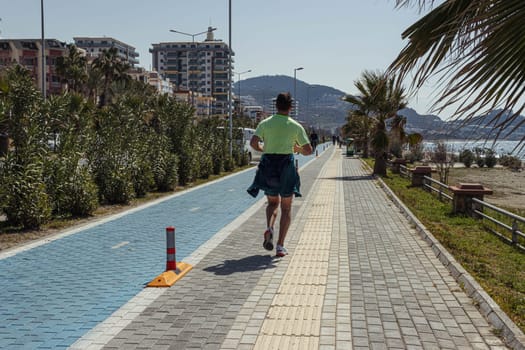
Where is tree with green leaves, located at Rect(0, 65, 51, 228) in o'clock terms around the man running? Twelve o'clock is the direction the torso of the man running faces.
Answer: The tree with green leaves is roughly at 10 o'clock from the man running.

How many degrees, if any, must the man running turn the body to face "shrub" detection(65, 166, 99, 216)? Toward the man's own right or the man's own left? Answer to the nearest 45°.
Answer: approximately 45° to the man's own left

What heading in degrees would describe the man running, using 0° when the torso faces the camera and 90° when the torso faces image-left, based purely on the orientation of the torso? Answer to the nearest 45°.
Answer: approximately 180°

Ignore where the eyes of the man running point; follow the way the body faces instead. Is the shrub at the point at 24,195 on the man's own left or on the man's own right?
on the man's own left

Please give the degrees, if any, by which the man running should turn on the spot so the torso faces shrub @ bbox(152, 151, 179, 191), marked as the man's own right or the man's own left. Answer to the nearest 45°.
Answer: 0° — they already face it

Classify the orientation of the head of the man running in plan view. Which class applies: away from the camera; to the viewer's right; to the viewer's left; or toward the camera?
away from the camera
